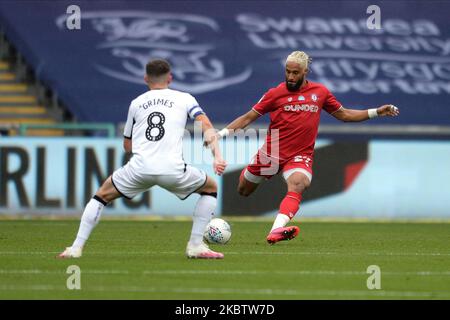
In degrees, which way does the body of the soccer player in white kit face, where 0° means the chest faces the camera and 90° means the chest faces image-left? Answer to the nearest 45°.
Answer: approximately 180°

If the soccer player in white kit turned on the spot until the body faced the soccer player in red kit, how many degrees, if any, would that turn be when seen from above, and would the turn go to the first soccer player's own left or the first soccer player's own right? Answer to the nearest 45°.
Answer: approximately 45° to the first soccer player's own right

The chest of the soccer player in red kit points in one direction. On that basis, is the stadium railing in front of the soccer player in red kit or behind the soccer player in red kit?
behind

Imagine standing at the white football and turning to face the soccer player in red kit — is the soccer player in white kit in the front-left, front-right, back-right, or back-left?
back-right

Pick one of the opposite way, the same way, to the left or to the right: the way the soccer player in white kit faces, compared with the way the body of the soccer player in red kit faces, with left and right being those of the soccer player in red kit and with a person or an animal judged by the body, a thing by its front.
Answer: the opposite way

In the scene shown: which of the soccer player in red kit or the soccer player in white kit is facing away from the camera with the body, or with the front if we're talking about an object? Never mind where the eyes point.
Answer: the soccer player in white kit

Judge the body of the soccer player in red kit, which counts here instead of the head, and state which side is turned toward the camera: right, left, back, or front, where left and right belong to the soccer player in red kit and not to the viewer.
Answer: front

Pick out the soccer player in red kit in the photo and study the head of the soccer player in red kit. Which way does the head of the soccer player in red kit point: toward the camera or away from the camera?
toward the camera

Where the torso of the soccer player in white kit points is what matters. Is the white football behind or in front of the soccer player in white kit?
in front

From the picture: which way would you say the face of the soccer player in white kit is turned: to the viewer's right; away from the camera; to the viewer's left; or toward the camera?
away from the camera
